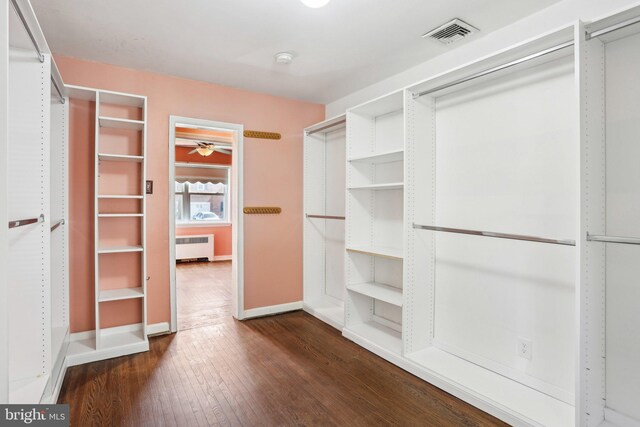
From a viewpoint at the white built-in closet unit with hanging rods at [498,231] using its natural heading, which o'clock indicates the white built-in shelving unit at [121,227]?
the white built-in shelving unit at [121,227] is roughly at 1 o'clock from the white built-in closet unit with hanging rods at [498,231].

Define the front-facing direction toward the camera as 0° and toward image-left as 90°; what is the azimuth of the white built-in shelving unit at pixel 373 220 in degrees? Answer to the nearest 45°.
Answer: approximately 45°

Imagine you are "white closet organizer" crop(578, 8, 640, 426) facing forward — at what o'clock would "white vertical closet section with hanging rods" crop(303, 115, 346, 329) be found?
The white vertical closet section with hanging rods is roughly at 2 o'clock from the white closet organizer.

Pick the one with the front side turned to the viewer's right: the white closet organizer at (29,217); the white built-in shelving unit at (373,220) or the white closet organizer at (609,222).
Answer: the white closet organizer at (29,217)

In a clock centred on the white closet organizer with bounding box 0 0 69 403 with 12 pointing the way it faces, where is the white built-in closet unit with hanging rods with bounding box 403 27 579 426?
The white built-in closet unit with hanging rods is roughly at 1 o'clock from the white closet organizer.

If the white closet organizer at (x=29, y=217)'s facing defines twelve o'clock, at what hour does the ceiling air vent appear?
The ceiling air vent is roughly at 1 o'clock from the white closet organizer.

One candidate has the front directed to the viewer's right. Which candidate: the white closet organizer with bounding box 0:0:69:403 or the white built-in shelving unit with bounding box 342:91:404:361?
the white closet organizer

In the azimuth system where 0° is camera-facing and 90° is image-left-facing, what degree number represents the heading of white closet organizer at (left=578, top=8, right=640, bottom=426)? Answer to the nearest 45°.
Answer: approximately 45°

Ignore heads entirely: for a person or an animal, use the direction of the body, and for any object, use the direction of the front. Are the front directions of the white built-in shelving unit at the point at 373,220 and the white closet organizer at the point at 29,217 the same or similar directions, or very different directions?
very different directions

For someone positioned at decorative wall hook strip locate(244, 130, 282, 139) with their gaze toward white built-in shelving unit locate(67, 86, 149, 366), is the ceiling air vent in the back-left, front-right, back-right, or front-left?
back-left

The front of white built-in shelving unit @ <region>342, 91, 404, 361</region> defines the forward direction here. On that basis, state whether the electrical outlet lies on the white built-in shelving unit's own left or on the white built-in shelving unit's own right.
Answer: on the white built-in shelving unit's own left

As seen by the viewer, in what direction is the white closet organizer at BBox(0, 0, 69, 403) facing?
to the viewer's right

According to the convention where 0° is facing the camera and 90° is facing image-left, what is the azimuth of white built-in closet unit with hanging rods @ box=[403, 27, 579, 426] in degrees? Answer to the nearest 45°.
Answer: approximately 45°

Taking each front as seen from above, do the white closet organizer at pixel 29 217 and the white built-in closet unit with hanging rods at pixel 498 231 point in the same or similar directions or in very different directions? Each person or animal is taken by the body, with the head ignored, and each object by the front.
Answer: very different directions

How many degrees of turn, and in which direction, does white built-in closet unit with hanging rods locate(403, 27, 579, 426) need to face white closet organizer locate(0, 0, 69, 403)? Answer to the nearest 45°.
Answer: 0° — it already faces it

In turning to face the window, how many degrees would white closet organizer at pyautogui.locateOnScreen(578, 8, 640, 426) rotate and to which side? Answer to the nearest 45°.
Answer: approximately 45° to its right
